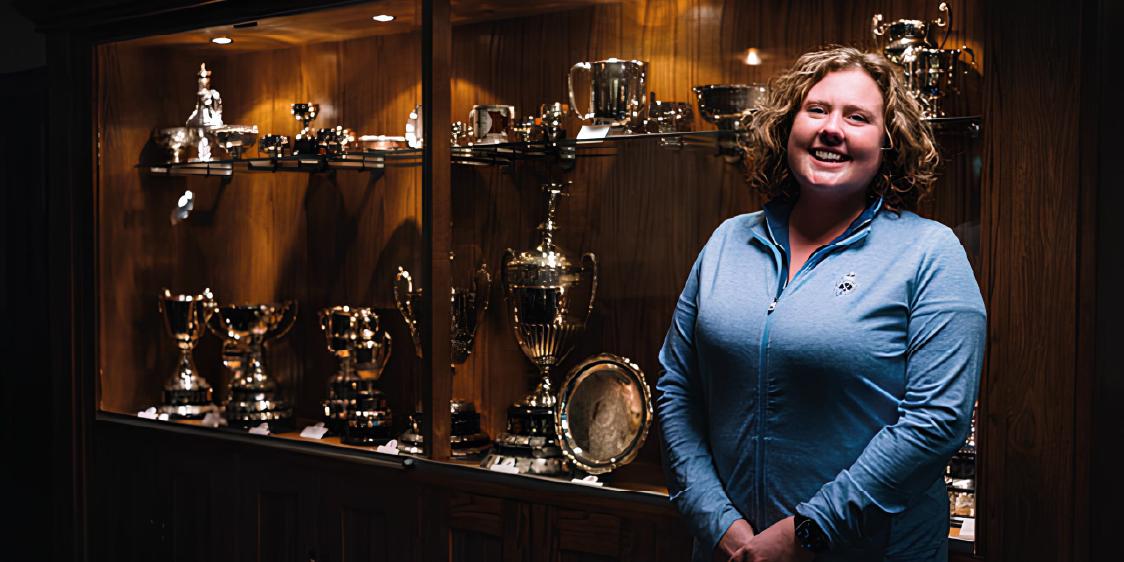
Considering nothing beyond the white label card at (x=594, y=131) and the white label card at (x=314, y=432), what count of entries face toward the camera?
2

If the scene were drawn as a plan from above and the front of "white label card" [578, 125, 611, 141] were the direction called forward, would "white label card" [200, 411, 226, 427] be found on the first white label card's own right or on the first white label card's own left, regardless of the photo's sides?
on the first white label card's own right

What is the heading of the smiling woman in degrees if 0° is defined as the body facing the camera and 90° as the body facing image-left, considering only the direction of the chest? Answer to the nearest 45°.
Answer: approximately 45°

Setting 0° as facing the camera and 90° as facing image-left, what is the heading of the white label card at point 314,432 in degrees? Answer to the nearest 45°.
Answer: approximately 0°

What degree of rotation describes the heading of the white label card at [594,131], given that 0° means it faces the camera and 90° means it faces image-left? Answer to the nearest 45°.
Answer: approximately 0°

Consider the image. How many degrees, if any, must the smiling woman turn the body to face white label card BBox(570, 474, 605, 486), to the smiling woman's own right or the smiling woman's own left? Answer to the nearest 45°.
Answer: approximately 90° to the smiling woman's own right

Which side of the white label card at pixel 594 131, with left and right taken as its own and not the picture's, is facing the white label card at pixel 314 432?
right

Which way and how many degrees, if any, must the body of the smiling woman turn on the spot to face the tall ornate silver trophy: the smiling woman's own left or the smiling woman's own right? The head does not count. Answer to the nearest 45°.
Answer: approximately 90° to the smiling woman's own right

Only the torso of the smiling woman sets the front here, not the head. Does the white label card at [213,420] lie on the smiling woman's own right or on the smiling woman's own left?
on the smiling woman's own right

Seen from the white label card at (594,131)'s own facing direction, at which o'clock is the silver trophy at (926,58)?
The silver trophy is roughly at 10 o'clock from the white label card.

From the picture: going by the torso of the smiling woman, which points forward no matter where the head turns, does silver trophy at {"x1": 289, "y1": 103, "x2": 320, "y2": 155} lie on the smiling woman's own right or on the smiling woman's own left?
on the smiling woman's own right
